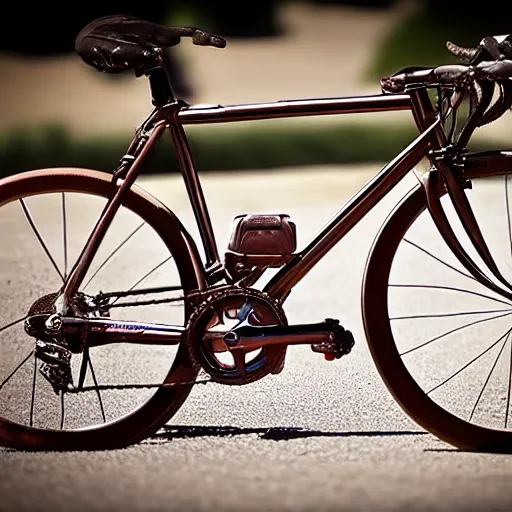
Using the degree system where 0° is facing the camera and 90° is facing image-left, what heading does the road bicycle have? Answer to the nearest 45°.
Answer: approximately 270°
